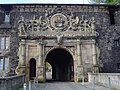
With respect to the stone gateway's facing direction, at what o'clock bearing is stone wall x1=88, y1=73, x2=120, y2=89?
The stone wall is roughly at 11 o'clock from the stone gateway.

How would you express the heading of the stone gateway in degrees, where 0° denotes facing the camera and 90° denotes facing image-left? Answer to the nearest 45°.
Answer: approximately 0°
